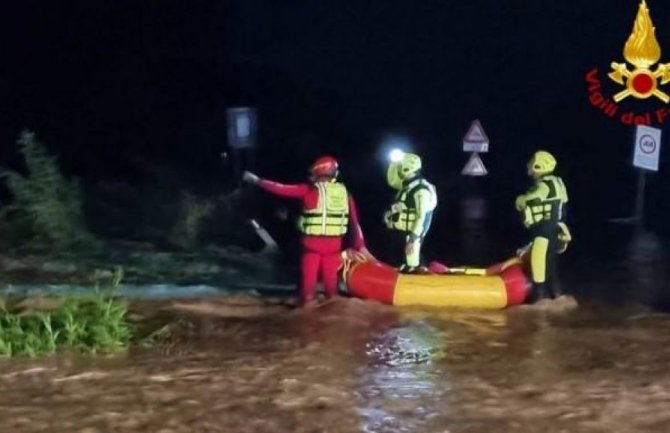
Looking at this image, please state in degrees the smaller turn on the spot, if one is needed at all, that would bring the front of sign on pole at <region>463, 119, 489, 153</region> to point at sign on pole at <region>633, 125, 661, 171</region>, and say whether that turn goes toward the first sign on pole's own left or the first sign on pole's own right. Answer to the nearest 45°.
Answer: approximately 135° to the first sign on pole's own left

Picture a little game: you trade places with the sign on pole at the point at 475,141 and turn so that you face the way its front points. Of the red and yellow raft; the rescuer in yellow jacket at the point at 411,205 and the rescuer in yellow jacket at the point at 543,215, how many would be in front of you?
3

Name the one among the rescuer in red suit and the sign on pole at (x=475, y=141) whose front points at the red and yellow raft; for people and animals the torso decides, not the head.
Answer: the sign on pole

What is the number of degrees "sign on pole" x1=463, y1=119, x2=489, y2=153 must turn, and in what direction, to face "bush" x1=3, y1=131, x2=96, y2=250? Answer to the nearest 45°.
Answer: approximately 90° to its right

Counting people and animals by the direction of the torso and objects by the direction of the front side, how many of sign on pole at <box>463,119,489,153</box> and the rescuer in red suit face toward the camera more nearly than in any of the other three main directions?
1

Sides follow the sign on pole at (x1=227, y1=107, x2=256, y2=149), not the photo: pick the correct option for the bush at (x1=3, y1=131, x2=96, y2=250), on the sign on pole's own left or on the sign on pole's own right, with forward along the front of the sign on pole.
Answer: on the sign on pole's own right

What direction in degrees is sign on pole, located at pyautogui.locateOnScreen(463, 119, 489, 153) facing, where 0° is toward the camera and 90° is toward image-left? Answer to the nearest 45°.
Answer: approximately 0°
